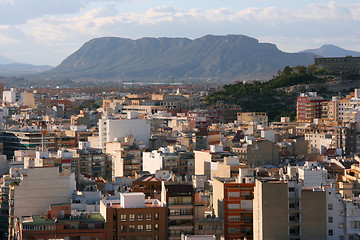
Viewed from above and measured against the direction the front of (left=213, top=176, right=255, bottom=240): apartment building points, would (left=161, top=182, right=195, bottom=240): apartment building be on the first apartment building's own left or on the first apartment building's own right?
on the first apartment building's own right

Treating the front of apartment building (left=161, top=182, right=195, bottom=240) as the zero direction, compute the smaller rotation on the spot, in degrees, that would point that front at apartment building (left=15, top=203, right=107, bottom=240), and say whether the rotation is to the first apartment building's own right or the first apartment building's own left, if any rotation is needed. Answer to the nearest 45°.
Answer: approximately 90° to the first apartment building's own right

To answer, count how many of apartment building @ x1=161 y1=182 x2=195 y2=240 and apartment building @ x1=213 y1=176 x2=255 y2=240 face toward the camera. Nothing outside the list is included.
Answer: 2

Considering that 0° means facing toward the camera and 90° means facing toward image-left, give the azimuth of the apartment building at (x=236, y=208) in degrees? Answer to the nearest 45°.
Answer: approximately 0°

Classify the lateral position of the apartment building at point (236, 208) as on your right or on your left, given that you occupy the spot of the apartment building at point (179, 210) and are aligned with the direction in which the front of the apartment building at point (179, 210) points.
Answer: on your left

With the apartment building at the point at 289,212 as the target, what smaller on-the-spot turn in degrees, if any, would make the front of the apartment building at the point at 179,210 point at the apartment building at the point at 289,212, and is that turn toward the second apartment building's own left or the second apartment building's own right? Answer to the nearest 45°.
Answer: approximately 45° to the second apartment building's own left

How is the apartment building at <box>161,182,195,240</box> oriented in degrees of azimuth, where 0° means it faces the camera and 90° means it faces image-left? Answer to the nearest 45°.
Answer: approximately 0°

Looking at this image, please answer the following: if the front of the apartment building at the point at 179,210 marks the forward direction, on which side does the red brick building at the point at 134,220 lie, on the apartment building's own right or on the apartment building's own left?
on the apartment building's own right
